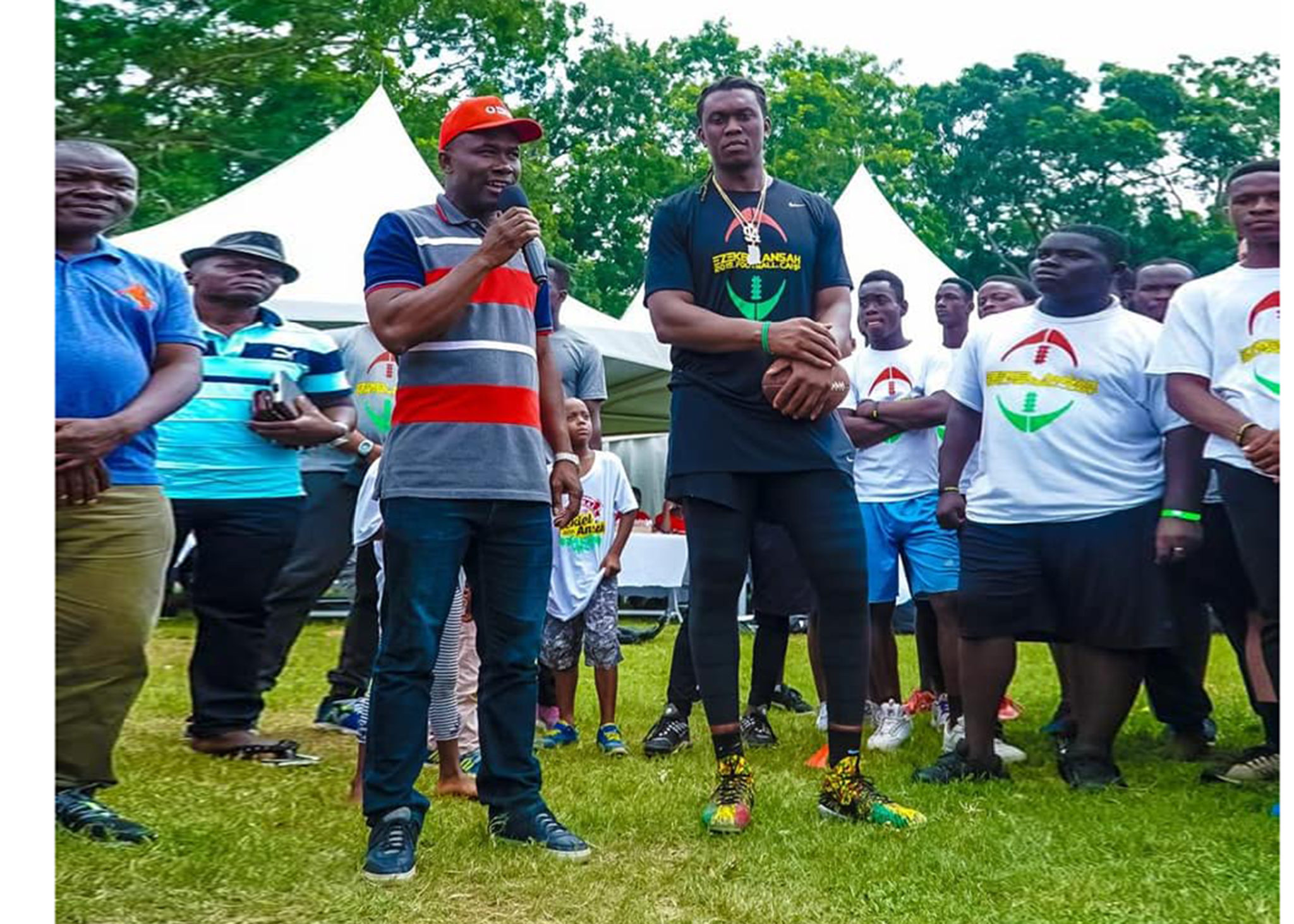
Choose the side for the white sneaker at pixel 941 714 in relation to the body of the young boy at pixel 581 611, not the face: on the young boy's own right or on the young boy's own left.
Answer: on the young boy's own left

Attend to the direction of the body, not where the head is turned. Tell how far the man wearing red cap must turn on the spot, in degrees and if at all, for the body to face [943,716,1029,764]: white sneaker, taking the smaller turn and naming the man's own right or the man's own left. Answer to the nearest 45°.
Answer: approximately 90° to the man's own left

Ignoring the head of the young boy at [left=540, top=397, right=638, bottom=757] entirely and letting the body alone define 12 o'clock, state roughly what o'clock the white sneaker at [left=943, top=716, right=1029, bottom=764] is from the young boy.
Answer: The white sneaker is roughly at 10 o'clock from the young boy.

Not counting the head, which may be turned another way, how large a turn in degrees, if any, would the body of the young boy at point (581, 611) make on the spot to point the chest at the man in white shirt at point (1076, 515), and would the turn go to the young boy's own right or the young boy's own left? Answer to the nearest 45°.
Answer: approximately 45° to the young boy's own left

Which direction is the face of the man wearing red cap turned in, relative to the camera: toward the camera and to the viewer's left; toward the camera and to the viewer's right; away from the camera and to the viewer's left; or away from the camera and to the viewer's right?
toward the camera and to the viewer's right

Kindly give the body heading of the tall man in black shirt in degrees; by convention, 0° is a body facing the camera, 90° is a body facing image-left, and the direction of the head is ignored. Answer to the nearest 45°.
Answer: approximately 0°

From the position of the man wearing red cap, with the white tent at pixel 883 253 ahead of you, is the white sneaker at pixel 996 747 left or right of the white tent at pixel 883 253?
right

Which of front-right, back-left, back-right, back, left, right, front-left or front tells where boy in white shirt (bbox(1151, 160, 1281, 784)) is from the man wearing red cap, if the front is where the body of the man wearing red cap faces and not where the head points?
front-left

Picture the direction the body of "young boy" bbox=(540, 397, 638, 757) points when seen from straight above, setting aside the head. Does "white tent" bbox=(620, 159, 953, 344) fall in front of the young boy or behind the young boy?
behind

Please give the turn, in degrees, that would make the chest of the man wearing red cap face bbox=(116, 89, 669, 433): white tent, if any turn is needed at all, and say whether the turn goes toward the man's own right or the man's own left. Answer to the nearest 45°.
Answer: approximately 135° to the man's own left

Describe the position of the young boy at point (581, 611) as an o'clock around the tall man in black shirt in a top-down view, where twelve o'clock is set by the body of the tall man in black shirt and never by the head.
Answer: The young boy is roughly at 5 o'clock from the tall man in black shirt.
